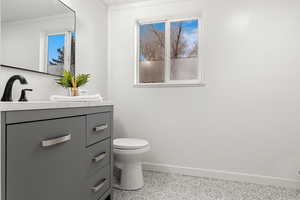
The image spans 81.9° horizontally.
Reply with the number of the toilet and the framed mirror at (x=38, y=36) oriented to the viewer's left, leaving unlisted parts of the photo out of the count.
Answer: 0

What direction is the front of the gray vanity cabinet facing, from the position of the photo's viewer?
facing the viewer and to the right of the viewer

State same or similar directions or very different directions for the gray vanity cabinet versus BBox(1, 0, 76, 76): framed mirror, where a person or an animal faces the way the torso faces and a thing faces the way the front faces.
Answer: same or similar directions

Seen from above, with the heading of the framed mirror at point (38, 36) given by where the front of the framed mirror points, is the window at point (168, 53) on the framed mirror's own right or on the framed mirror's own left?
on the framed mirror's own left

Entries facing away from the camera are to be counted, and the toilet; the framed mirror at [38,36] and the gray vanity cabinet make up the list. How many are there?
0

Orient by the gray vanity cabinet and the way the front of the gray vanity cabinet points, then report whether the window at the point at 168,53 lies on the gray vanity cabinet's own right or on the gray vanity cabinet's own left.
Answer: on the gray vanity cabinet's own left

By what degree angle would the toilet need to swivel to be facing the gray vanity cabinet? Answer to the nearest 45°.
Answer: approximately 90° to its right
